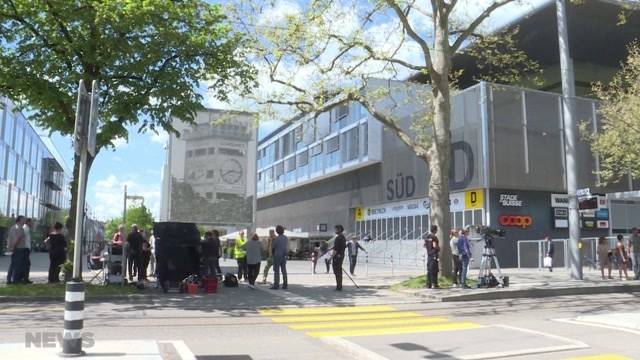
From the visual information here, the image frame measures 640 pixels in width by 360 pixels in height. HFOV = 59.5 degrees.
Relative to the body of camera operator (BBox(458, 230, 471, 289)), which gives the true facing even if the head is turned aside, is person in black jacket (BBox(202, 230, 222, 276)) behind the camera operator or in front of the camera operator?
behind

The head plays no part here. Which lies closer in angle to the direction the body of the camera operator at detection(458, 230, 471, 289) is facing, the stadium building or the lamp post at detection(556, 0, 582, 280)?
the lamp post

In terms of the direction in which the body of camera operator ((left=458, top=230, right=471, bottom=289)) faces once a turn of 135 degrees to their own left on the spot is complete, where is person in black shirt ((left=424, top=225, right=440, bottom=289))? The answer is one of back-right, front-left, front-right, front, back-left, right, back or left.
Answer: left

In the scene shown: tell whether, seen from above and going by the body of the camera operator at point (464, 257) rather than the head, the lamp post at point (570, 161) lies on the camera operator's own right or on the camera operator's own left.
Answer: on the camera operator's own left
